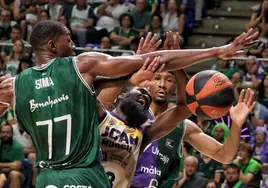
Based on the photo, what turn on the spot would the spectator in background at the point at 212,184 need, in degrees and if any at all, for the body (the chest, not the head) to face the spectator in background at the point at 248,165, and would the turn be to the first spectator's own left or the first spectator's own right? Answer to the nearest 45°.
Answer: approximately 135° to the first spectator's own left

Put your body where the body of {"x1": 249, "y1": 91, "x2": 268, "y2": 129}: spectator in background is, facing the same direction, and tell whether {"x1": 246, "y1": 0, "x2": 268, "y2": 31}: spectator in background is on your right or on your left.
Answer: on your right

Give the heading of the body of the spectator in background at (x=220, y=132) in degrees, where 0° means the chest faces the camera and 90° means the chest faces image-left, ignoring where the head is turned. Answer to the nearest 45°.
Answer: approximately 45°

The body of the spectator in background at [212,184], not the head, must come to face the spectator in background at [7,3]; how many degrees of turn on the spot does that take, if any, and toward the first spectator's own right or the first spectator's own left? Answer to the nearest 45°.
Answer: approximately 135° to the first spectator's own right

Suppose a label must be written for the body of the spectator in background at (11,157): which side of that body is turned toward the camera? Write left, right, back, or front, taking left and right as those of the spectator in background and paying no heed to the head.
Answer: front

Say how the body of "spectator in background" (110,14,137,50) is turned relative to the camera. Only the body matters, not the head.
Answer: toward the camera

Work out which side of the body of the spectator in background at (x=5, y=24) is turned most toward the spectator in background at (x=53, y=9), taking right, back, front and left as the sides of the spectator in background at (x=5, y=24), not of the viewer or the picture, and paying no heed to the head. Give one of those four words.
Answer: left

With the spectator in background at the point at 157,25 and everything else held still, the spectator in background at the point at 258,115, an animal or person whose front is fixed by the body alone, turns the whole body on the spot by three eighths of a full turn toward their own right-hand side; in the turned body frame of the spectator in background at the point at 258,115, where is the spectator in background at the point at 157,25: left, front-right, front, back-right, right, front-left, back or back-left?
front-left

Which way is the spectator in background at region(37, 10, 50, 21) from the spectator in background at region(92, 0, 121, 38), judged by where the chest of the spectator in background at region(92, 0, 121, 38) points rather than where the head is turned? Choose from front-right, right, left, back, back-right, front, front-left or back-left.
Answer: right

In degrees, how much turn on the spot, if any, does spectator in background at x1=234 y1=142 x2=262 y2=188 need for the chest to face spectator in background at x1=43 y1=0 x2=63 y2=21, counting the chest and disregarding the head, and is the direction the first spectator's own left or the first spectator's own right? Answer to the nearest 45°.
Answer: approximately 90° to the first spectator's own right

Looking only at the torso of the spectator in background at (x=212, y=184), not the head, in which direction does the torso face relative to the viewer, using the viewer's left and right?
facing the viewer

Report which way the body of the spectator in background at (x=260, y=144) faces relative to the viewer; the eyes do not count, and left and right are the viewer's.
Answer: facing the viewer and to the left of the viewer

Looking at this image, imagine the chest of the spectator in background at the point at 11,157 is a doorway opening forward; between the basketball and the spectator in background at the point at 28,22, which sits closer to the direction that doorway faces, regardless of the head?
the basketball
